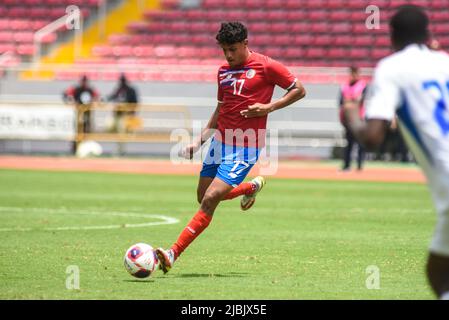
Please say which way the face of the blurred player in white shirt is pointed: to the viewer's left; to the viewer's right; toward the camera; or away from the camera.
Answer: away from the camera

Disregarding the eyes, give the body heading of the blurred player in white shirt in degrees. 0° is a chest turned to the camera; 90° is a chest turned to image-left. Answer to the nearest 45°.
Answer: approximately 135°

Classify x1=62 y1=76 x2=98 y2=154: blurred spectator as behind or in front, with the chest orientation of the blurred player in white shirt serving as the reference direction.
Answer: in front

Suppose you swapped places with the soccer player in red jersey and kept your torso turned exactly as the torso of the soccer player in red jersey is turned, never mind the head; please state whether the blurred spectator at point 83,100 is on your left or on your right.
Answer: on your right

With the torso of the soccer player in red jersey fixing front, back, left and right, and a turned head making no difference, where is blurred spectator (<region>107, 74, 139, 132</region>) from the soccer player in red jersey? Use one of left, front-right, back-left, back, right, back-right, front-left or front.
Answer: back-right
